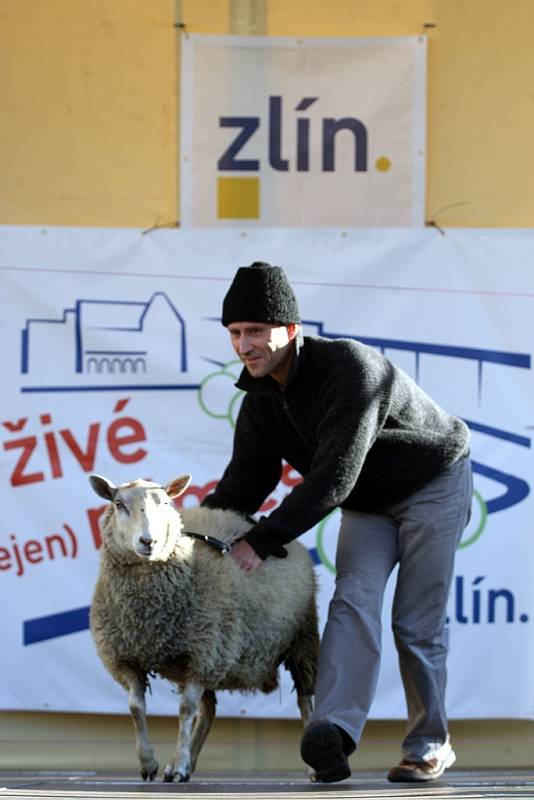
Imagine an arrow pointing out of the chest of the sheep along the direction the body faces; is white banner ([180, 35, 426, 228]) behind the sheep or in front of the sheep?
behind

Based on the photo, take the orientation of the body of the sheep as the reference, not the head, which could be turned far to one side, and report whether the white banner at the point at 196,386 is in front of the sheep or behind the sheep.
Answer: behind

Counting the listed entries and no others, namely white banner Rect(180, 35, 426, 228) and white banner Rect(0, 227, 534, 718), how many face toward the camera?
2

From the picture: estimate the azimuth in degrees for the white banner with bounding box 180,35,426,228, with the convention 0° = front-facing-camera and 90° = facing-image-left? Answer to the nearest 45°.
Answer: approximately 0°

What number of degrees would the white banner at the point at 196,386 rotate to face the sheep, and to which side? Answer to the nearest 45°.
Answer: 0° — it already faces it
